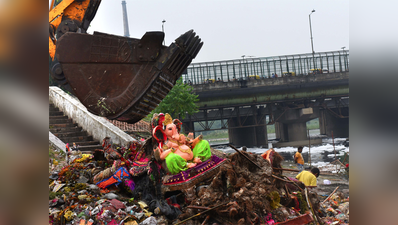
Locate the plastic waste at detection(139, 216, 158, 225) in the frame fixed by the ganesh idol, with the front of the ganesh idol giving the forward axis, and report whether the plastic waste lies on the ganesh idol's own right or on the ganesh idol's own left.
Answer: on the ganesh idol's own right

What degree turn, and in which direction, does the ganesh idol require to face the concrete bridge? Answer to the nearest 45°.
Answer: approximately 90° to its left

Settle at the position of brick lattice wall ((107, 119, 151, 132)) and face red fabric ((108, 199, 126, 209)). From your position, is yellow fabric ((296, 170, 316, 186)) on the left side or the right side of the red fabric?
left

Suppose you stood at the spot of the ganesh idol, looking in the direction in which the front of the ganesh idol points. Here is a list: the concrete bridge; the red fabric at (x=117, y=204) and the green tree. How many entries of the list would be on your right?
1

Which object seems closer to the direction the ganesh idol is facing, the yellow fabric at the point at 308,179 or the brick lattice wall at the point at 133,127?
the yellow fabric

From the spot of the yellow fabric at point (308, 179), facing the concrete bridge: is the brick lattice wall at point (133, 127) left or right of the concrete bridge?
left

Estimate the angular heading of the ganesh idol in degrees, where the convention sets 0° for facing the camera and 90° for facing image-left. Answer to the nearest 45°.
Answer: approximately 315°

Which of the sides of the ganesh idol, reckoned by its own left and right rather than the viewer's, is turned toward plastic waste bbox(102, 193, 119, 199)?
right

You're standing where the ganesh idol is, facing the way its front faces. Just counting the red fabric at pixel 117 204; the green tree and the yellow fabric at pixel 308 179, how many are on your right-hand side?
1

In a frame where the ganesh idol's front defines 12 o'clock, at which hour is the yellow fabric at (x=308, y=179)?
The yellow fabric is roughly at 10 o'clock from the ganesh idol.

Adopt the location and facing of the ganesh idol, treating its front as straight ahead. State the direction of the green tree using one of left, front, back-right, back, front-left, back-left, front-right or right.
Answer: back-left

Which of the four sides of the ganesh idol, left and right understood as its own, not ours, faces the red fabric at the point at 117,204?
right
